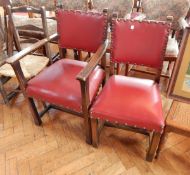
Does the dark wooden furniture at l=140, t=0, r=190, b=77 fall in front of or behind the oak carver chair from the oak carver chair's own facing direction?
behind

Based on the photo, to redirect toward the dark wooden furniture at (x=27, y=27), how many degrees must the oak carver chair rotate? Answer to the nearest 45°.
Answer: approximately 90° to its right

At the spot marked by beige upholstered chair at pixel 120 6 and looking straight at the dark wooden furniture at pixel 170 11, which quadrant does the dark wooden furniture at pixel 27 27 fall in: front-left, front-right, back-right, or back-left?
back-right

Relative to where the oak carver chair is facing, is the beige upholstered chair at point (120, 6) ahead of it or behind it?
behind

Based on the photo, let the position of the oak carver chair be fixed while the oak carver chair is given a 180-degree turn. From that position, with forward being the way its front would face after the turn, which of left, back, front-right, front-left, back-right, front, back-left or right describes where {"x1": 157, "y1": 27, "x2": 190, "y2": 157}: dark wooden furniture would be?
right

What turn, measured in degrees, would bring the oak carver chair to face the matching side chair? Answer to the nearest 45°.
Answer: approximately 90° to its left

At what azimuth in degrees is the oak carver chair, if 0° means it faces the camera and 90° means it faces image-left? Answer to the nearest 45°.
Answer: approximately 45°
